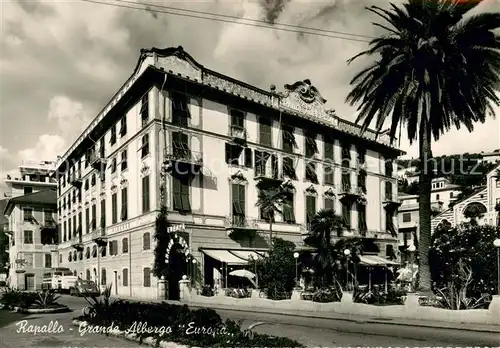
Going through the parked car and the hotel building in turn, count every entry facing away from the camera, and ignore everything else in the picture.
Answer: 0

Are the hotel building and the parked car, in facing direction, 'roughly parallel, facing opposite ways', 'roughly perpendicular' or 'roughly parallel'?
roughly perpendicular

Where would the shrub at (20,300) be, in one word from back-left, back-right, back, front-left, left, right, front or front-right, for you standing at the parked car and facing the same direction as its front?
front-left

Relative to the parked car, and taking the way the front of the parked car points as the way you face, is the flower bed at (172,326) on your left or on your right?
on your left
